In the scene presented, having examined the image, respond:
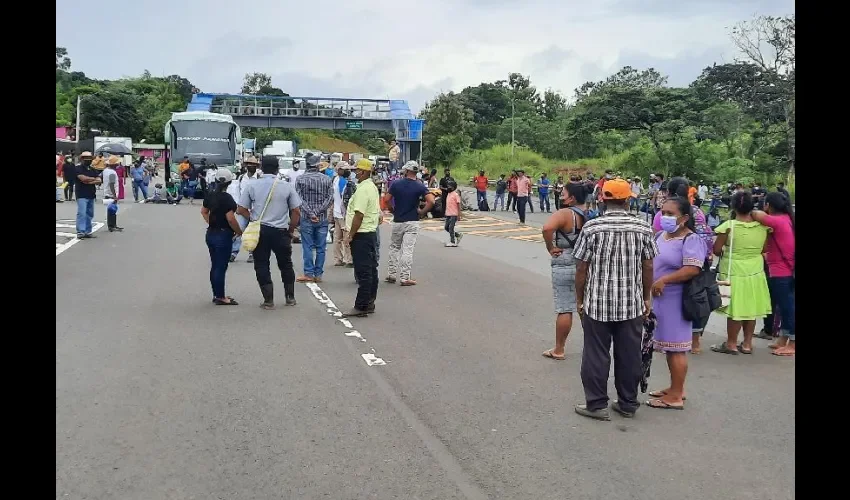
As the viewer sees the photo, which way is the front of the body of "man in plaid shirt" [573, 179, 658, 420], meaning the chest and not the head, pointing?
away from the camera

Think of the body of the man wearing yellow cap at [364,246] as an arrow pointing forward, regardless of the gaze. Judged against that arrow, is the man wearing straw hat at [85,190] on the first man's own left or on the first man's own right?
on the first man's own right

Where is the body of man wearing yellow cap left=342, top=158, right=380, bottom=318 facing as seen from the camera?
to the viewer's left

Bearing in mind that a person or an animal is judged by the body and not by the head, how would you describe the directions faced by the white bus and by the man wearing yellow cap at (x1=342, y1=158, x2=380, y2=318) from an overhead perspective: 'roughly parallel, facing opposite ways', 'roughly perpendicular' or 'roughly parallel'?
roughly perpendicular

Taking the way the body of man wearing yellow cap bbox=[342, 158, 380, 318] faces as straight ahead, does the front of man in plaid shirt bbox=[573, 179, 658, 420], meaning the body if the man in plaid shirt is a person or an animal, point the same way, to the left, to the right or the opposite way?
to the right

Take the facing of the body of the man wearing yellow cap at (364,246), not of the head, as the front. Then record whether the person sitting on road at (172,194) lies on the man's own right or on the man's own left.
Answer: on the man's own right

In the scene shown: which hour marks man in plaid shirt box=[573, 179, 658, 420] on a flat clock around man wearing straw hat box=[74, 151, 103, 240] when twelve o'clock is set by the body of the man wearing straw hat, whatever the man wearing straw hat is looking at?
The man in plaid shirt is roughly at 1 o'clock from the man wearing straw hat.

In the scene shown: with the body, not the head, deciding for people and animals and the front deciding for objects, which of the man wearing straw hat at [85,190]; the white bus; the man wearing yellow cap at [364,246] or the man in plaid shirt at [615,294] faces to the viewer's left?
the man wearing yellow cap at [364,246]
